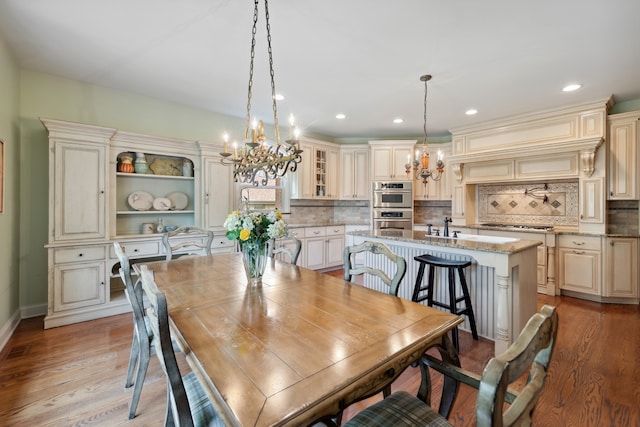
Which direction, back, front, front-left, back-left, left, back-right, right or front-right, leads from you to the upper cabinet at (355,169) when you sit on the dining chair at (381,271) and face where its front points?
back-right

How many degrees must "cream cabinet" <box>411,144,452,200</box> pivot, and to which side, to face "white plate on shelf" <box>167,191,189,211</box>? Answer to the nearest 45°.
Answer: approximately 45° to its right

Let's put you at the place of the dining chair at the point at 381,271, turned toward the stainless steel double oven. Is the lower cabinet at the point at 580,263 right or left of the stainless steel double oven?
right

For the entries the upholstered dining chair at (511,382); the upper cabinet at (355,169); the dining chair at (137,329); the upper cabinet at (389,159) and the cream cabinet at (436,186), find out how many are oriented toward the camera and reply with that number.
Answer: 3

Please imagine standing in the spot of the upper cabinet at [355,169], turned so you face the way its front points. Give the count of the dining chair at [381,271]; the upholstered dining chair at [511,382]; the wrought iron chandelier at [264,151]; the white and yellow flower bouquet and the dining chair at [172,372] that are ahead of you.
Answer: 5

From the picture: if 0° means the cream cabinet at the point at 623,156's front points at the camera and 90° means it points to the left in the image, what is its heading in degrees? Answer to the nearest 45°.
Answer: approximately 45°

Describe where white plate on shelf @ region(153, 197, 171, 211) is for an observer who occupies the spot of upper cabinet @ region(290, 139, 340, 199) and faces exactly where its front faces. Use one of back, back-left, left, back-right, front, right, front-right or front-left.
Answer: right

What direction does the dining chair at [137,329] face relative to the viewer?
to the viewer's right

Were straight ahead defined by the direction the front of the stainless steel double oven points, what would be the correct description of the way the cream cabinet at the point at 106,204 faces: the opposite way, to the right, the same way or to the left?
to the left

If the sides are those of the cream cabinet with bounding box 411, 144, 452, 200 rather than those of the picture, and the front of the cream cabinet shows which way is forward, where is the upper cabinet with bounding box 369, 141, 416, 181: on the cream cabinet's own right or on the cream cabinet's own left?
on the cream cabinet's own right

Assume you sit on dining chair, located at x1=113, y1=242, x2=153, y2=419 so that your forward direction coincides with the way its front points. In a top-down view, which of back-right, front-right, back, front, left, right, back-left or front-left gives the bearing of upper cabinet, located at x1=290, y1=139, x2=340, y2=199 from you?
front-left

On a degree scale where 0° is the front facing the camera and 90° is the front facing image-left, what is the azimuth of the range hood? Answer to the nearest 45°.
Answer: approximately 45°

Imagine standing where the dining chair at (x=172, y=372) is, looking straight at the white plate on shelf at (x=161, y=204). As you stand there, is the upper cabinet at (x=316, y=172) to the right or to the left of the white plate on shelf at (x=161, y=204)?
right

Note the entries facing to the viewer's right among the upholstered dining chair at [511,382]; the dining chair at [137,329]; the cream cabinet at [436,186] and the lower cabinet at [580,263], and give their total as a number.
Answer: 1

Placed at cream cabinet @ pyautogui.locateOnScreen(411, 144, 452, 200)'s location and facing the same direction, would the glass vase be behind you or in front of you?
in front

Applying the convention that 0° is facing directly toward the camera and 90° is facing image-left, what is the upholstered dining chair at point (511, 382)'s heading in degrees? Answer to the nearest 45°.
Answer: approximately 135°

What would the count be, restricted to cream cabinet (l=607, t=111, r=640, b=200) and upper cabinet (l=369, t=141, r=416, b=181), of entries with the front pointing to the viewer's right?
0
